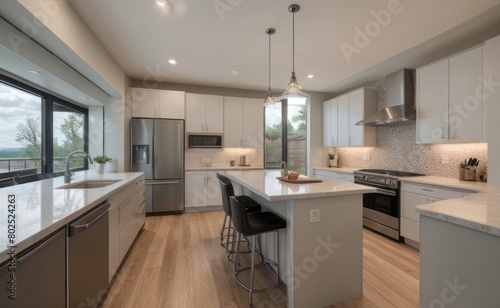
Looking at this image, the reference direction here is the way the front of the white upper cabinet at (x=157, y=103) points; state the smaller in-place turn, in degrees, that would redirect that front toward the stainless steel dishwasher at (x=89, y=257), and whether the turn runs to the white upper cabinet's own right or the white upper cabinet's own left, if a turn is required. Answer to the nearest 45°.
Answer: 0° — it already faces it

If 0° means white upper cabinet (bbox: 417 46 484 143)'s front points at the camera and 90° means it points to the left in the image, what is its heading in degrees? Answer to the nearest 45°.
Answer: approximately 45°

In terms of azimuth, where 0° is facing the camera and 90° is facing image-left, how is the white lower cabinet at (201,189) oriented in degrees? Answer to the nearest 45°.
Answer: approximately 0°

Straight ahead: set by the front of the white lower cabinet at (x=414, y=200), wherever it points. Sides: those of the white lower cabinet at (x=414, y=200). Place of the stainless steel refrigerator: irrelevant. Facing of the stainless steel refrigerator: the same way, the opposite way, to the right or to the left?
to the left

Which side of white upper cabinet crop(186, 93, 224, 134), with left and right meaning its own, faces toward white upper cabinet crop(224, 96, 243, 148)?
left

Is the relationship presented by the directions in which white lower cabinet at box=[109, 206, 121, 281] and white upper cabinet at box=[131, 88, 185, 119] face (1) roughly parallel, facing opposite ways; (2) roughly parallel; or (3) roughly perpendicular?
roughly perpendicular

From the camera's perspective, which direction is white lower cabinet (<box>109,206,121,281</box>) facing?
to the viewer's right

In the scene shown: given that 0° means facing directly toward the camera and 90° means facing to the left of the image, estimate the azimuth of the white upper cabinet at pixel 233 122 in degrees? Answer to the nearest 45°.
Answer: approximately 0°

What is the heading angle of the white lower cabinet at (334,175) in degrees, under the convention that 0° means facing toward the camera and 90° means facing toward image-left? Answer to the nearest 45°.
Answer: approximately 45°

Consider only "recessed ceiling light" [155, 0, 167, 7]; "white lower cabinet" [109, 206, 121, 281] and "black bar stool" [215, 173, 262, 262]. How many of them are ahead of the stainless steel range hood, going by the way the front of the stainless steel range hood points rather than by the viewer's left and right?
3

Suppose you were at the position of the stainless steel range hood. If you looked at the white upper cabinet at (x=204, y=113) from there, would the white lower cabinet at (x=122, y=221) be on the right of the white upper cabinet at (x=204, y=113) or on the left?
left

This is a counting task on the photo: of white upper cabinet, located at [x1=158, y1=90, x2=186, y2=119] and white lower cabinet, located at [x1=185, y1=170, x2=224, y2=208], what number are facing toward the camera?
2
